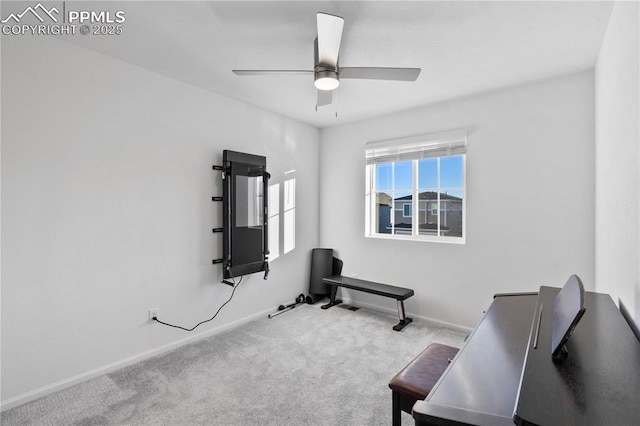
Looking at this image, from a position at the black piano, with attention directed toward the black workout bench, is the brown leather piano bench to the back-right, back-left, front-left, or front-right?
front-left

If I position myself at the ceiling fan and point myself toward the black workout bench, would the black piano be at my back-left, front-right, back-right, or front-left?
back-right

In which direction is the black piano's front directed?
to the viewer's left

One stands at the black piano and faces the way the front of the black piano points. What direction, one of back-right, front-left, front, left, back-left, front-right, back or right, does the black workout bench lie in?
front-right

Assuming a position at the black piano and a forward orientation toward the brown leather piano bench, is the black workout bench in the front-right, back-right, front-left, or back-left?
front-right

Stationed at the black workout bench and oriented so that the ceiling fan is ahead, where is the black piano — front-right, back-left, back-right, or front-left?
front-left
